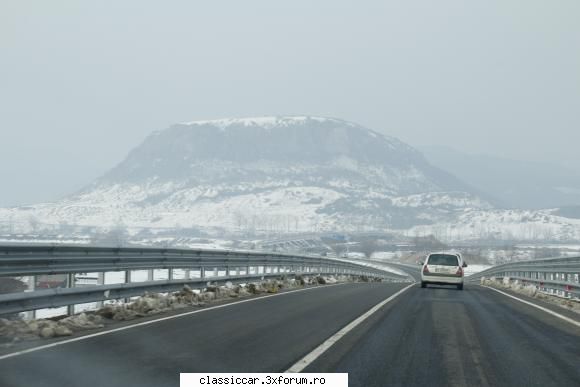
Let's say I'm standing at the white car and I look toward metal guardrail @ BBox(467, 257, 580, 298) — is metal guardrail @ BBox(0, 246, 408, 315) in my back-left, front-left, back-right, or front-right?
front-right

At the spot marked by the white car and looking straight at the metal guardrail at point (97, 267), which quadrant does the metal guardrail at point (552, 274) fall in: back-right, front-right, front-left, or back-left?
front-left

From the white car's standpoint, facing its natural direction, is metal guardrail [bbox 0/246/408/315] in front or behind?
behind

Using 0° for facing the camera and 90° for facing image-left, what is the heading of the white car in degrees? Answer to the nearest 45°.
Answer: approximately 180°
